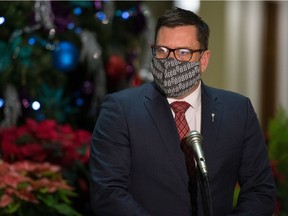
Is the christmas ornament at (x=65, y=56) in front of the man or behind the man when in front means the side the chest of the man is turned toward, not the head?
behind

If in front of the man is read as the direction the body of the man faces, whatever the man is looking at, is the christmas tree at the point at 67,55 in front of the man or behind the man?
behind

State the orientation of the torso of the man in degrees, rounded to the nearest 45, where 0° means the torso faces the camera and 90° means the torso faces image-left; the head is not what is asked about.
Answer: approximately 0°

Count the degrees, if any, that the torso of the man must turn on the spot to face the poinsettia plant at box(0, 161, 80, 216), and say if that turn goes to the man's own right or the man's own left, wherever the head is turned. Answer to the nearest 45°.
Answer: approximately 135° to the man's own right

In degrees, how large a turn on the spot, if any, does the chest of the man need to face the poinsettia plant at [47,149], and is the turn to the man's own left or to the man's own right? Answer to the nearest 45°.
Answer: approximately 135° to the man's own right
